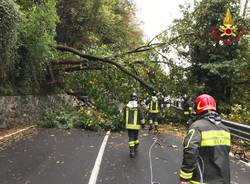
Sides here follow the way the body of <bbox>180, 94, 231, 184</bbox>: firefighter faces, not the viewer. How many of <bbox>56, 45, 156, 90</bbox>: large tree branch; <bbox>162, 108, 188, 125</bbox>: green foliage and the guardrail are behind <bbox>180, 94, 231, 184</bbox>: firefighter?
0

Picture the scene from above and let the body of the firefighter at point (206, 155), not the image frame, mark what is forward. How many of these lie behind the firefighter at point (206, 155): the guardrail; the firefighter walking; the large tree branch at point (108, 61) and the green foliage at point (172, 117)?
0

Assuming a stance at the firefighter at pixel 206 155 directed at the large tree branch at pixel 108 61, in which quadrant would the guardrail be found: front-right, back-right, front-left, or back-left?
front-right

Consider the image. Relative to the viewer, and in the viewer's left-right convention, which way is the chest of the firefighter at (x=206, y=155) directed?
facing away from the viewer and to the left of the viewer

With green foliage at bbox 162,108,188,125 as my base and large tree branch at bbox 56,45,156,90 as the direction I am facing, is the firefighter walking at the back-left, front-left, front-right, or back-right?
front-left

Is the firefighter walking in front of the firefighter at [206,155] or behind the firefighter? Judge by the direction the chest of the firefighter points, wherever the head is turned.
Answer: in front

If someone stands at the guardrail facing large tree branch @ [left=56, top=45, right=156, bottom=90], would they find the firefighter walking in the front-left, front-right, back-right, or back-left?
front-left

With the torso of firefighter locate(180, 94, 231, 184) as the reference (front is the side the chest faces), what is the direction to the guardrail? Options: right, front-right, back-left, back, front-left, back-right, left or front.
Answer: front-right

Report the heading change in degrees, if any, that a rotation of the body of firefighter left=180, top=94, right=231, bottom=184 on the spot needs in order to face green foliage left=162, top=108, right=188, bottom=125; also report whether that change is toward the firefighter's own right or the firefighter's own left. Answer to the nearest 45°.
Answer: approximately 45° to the firefighter's own right

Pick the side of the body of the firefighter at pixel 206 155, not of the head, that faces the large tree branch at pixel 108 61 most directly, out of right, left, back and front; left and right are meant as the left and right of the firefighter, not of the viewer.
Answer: front
